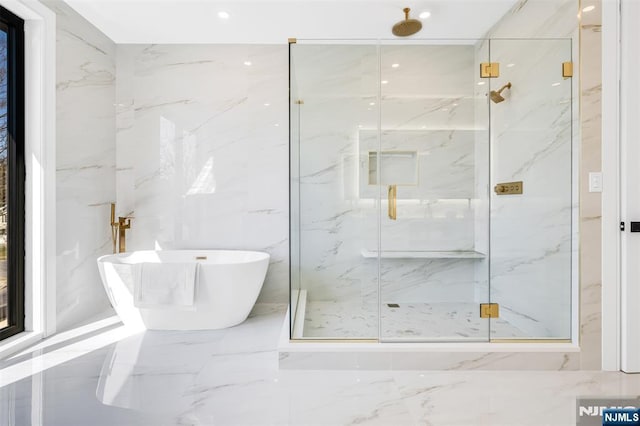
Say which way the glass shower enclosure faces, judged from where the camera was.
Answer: facing the viewer

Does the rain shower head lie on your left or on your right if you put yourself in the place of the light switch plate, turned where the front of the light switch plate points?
on your right

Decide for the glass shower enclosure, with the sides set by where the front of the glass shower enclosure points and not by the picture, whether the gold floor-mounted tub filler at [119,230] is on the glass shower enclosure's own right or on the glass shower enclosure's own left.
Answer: on the glass shower enclosure's own right

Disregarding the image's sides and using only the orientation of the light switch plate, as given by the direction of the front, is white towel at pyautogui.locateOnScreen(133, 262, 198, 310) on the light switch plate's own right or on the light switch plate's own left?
on the light switch plate's own right

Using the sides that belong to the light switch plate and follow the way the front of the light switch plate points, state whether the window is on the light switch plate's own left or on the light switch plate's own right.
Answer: on the light switch plate's own right

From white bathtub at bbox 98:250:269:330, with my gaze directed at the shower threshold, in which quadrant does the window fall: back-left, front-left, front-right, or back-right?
back-right

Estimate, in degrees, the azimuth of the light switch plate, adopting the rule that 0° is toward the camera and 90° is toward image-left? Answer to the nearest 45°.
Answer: approximately 0°

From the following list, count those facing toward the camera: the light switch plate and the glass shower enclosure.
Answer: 2

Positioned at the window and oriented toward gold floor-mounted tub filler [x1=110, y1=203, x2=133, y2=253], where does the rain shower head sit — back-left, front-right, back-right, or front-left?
front-right

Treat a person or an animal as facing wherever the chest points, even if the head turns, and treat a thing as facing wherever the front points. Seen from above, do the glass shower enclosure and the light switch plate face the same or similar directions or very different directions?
same or similar directions

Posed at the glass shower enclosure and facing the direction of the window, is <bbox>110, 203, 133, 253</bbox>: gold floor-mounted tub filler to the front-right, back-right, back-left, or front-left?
front-right

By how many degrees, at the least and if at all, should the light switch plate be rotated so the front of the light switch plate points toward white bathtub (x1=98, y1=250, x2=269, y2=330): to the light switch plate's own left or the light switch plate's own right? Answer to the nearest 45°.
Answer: approximately 90° to the light switch plate's own right
